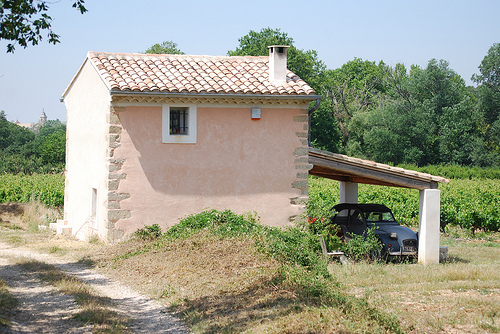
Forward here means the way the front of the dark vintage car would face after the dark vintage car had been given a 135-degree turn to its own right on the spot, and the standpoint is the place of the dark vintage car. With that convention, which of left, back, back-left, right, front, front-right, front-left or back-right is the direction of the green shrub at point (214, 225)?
front-left

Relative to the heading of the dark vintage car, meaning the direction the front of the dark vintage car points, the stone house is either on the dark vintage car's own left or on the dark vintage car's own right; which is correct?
on the dark vintage car's own right

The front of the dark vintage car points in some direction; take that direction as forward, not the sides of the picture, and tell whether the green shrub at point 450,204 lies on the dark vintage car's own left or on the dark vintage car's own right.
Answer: on the dark vintage car's own left

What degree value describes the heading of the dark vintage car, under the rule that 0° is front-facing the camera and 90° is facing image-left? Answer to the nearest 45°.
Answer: approximately 315°

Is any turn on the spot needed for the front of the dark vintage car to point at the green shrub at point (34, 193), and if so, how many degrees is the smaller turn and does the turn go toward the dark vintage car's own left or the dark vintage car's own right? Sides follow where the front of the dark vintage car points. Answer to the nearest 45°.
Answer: approximately 180°

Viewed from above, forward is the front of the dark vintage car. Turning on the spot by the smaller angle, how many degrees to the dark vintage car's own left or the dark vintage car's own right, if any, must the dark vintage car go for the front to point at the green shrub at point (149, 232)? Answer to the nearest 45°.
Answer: approximately 135° to the dark vintage car's own right

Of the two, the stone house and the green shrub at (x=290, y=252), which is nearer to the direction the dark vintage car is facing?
the green shrub

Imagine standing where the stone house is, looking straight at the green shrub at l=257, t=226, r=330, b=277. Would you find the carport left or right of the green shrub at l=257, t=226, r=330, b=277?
left
